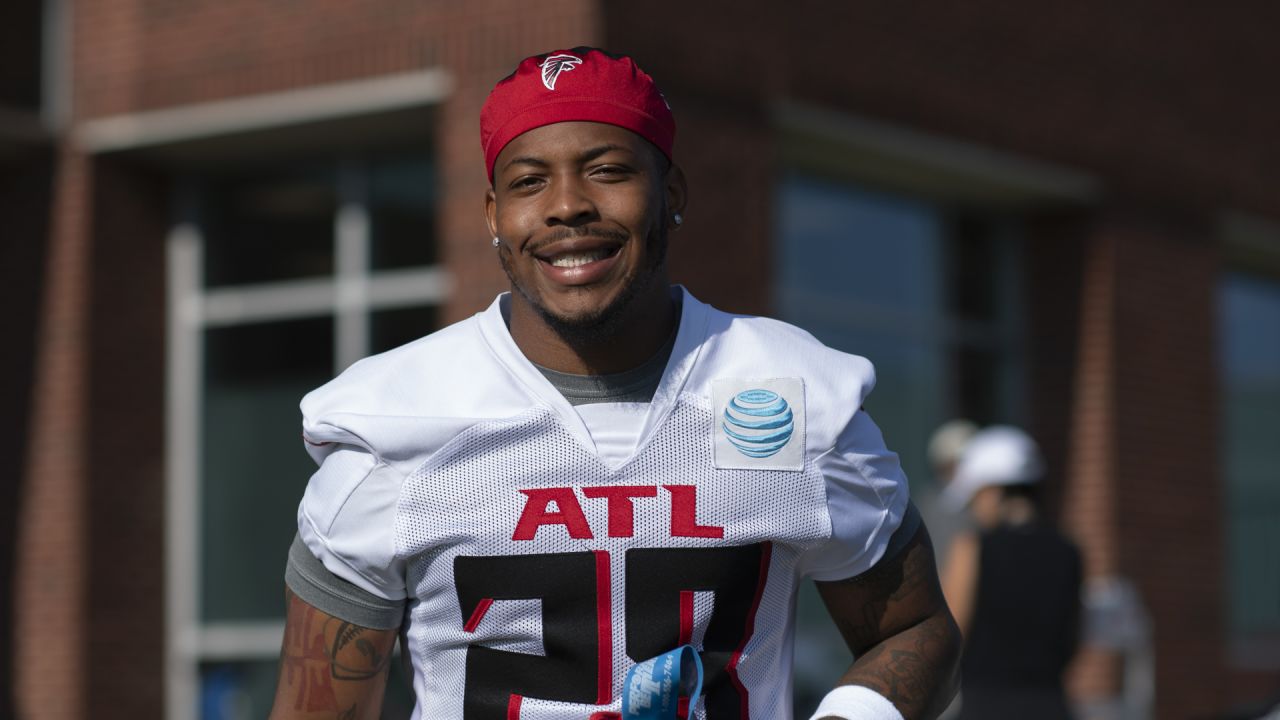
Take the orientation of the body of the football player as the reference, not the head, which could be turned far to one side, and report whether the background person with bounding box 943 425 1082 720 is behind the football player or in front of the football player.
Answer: behind

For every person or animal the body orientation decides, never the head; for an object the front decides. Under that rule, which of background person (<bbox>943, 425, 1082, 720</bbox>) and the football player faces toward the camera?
the football player

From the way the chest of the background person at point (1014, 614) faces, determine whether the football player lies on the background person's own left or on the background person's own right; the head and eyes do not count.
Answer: on the background person's own left

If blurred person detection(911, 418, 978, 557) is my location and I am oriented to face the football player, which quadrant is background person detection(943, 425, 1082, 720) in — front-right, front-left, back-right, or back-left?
front-left

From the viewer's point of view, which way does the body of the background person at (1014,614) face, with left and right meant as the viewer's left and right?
facing away from the viewer and to the left of the viewer

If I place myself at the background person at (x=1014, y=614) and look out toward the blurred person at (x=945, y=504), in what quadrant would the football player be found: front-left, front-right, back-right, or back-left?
back-left

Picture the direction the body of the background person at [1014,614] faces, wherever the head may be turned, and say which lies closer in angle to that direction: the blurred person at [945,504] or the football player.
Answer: the blurred person

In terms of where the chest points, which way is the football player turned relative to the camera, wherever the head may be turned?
toward the camera

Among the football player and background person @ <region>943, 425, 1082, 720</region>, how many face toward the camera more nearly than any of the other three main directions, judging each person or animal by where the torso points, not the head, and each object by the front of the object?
1

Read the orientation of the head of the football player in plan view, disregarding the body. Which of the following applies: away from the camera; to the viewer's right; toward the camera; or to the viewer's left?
toward the camera

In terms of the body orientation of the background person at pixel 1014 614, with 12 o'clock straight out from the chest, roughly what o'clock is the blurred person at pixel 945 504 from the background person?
The blurred person is roughly at 1 o'clock from the background person.
